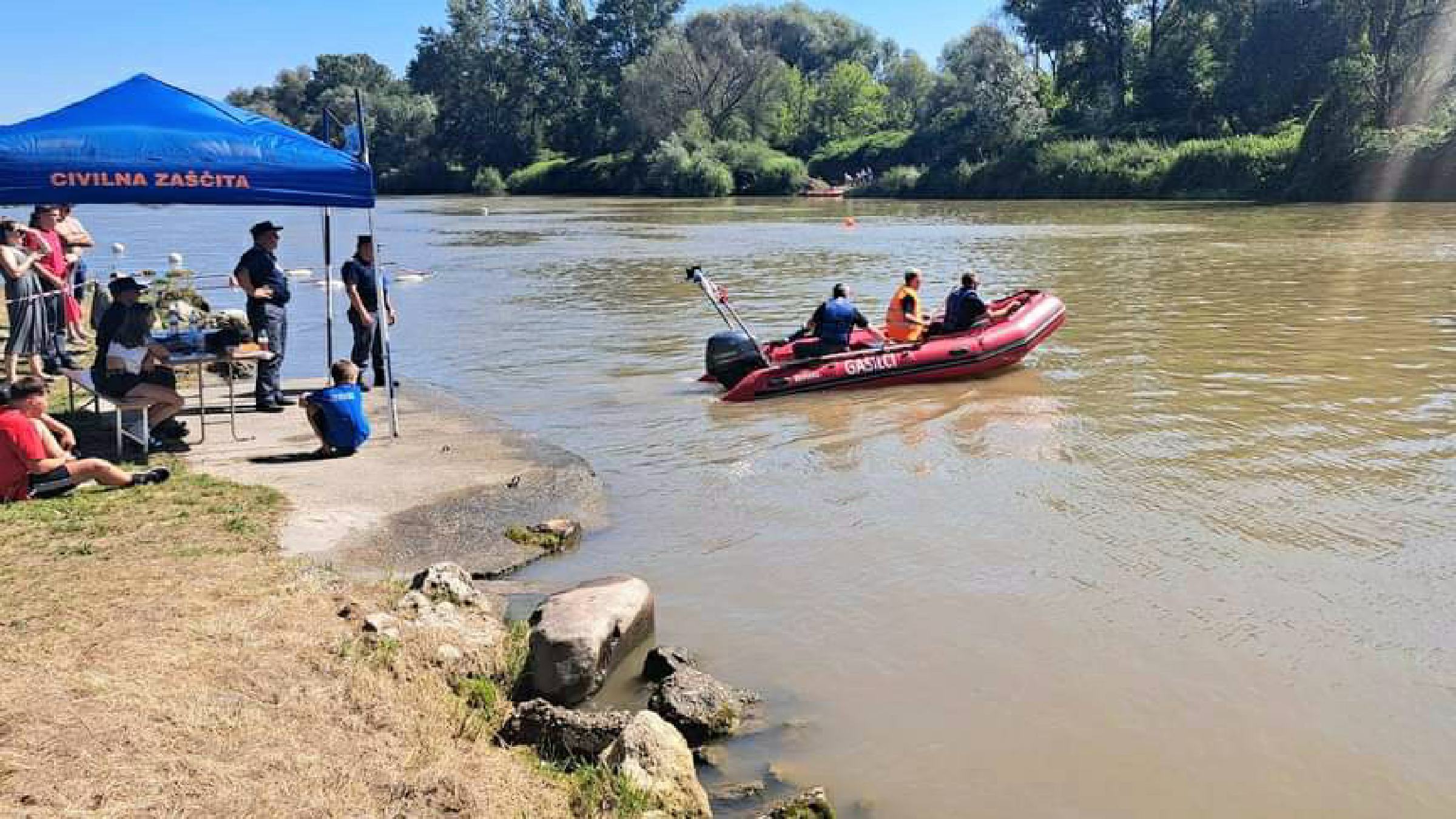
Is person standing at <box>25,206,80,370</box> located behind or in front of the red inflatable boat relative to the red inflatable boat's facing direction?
behind

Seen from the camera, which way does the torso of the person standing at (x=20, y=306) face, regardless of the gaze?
to the viewer's right

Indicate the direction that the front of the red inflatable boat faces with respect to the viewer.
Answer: facing to the right of the viewer

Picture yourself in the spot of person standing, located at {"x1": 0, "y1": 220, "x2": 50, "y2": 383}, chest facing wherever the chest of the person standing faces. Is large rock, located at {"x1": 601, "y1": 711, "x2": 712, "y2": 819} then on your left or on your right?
on your right

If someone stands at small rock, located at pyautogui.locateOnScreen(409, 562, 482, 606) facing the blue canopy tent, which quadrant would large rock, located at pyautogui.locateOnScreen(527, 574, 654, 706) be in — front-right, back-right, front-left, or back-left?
back-right

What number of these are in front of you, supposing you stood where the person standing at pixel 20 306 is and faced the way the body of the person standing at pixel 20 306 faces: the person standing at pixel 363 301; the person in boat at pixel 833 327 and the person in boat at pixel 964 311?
3

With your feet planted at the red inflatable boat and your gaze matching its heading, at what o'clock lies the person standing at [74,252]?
The person standing is roughly at 6 o'clock from the red inflatable boat.

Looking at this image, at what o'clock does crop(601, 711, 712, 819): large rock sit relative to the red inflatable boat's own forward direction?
The large rock is roughly at 3 o'clock from the red inflatable boat.

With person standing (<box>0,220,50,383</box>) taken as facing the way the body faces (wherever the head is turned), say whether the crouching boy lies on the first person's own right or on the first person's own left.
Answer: on the first person's own right

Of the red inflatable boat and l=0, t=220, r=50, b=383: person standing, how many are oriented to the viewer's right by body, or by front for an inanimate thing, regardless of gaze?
2

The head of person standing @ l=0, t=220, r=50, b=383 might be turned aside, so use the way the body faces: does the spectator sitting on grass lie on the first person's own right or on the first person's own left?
on the first person's own right

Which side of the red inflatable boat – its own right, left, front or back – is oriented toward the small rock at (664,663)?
right
